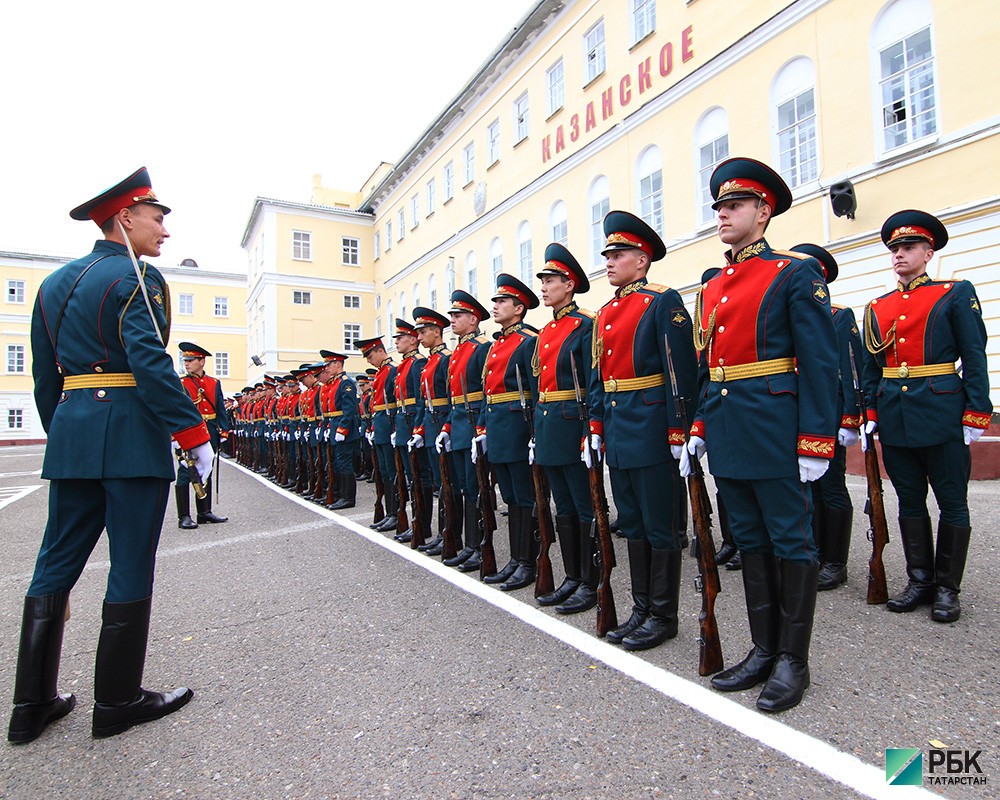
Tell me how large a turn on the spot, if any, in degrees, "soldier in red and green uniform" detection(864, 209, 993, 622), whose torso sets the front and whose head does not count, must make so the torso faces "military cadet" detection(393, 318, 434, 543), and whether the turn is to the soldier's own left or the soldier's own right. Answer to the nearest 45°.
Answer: approximately 45° to the soldier's own right

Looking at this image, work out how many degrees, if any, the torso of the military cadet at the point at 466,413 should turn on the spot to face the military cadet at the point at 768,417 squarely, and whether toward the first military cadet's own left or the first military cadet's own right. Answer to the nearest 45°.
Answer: approximately 90° to the first military cadet's own left

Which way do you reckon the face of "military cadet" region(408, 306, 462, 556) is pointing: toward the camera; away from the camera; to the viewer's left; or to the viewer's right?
to the viewer's left

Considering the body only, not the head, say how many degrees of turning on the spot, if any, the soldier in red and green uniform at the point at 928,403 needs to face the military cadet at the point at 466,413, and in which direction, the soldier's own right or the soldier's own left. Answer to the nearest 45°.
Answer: approximately 45° to the soldier's own right

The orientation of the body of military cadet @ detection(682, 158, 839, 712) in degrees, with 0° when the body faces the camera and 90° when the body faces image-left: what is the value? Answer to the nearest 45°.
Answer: approximately 45°

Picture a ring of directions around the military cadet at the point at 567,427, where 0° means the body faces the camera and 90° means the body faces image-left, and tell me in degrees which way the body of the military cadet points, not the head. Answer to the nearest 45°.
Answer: approximately 45°

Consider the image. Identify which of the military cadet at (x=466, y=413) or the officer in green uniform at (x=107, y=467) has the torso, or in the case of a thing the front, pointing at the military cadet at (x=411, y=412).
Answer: the officer in green uniform

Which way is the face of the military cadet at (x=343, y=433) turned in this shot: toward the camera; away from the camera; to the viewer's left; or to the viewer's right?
to the viewer's left

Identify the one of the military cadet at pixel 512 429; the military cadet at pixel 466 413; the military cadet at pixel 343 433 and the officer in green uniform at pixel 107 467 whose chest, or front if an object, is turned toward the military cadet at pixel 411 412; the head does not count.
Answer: the officer in green uniform

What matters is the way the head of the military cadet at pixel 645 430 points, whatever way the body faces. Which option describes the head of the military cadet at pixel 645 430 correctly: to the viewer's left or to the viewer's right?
to the viewer's left

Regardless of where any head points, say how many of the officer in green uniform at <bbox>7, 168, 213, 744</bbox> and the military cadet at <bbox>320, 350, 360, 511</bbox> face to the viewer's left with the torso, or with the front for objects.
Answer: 1

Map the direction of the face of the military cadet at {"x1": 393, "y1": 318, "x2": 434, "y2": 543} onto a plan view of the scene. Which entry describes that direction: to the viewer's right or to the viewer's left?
to the viewer's left
